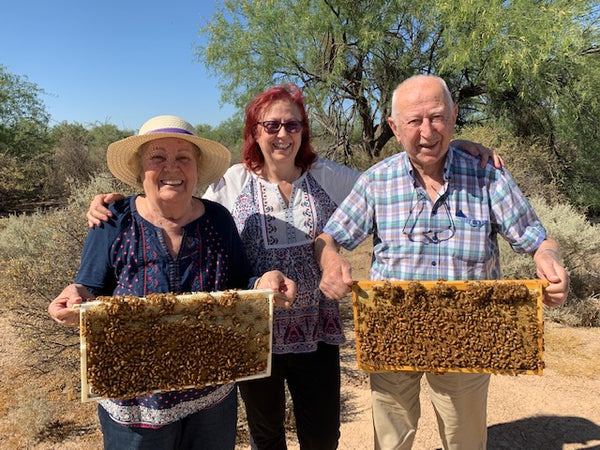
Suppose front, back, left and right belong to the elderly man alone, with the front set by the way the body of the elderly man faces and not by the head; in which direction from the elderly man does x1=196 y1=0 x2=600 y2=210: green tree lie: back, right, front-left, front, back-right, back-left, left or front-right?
back

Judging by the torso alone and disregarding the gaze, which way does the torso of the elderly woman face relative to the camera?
toward the camera

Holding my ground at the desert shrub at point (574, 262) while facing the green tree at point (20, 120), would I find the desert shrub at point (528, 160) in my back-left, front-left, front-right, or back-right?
front-right

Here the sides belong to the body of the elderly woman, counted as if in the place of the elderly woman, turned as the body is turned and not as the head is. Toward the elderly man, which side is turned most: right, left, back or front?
left

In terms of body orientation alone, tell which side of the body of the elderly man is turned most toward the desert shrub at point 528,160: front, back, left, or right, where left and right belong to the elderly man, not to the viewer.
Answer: back

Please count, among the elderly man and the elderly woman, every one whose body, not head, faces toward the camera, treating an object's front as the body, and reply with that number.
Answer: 2

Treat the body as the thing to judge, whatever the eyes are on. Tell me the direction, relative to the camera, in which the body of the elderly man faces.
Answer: toward the camera

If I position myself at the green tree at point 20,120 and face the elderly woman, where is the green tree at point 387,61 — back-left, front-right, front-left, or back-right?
front-left
